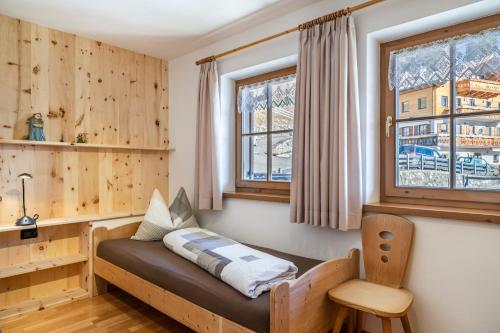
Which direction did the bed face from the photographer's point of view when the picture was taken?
facing the viewer and to the right of the viewer

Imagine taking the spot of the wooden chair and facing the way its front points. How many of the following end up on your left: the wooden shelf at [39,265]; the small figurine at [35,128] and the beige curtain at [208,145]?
0

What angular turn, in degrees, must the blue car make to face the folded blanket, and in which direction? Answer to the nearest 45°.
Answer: approximately 135° to its right

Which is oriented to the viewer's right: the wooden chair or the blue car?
the blue car

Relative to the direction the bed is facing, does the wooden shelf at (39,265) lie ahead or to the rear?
to the rear

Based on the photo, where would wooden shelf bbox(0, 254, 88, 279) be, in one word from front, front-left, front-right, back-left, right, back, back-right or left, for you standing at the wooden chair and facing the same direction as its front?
front-right

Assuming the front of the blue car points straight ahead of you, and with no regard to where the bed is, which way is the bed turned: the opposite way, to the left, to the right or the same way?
the same way

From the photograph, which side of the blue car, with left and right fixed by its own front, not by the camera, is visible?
right

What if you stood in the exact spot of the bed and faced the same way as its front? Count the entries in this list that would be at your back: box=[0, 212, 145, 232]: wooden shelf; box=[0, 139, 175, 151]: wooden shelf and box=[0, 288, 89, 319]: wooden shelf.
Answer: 3

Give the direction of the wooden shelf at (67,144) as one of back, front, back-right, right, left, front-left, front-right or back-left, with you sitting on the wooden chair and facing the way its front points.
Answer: front-right

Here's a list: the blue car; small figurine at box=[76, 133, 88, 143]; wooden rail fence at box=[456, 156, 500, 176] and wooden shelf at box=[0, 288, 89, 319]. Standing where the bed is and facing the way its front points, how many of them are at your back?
2

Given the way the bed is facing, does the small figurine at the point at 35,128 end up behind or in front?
behind

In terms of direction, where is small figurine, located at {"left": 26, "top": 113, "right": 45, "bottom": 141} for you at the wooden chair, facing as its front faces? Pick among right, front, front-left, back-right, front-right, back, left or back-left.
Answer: front-right

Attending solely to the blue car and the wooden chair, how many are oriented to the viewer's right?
1
